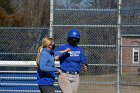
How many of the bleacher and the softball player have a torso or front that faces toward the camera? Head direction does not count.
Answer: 2

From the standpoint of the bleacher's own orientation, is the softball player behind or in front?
in front

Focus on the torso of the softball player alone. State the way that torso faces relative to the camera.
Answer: toward the camera

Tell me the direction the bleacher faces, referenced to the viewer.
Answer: facing the viewer

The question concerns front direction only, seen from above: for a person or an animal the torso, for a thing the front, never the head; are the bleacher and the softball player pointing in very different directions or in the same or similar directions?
same or similar directions
